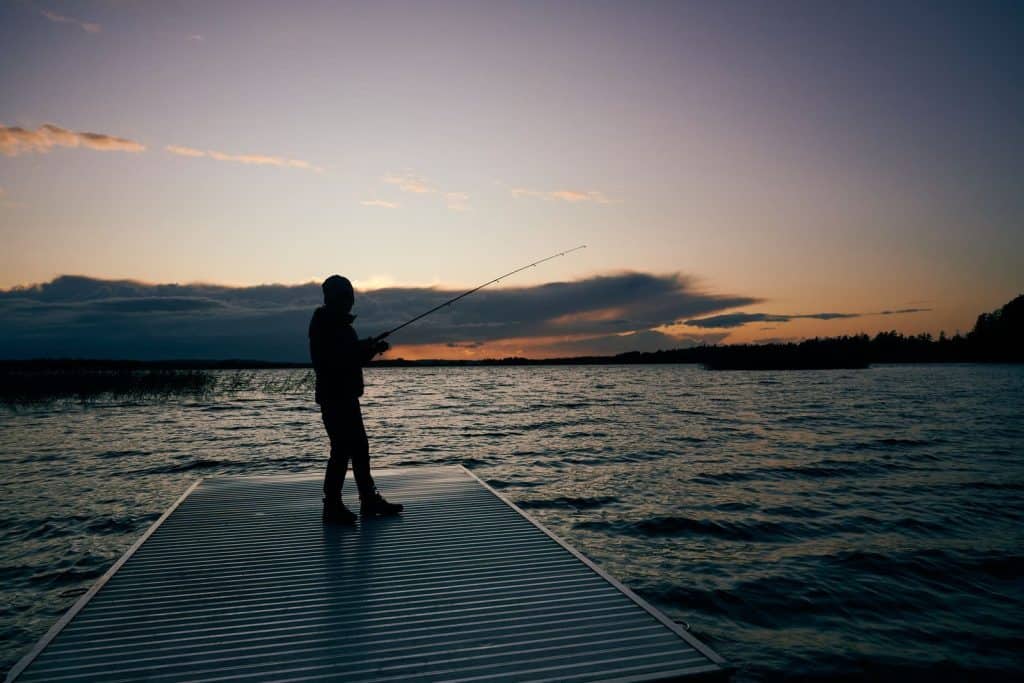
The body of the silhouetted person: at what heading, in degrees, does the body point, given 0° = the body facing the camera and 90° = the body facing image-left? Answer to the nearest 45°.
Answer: approximately 270°
